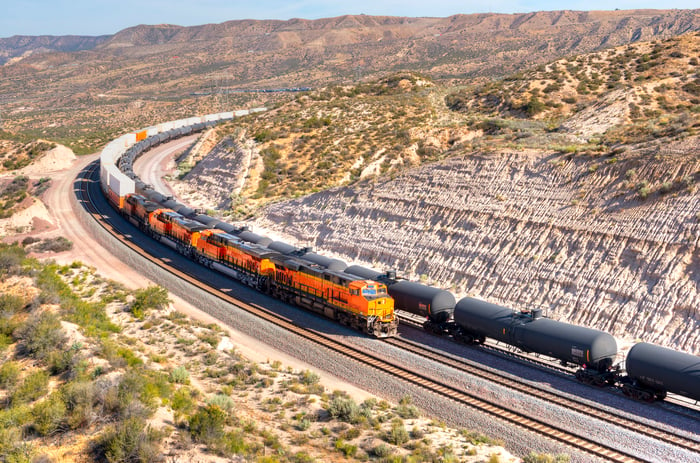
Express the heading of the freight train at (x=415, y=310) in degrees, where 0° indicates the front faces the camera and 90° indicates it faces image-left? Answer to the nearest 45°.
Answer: approximately 315°

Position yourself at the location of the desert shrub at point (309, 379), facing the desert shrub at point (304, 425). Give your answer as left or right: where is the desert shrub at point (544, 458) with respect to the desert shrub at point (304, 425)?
left

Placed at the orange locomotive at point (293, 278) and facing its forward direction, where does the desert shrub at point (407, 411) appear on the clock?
The desert shrub is roughly at 1 o'clock from the orange locomotive.

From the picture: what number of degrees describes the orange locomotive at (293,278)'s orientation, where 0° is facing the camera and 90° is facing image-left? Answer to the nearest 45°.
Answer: approximately 315°

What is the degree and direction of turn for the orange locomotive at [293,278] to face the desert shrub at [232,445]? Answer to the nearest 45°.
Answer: approximately 45° to its right

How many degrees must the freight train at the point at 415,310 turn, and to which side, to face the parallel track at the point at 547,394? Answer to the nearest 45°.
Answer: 0° — it already faces it
